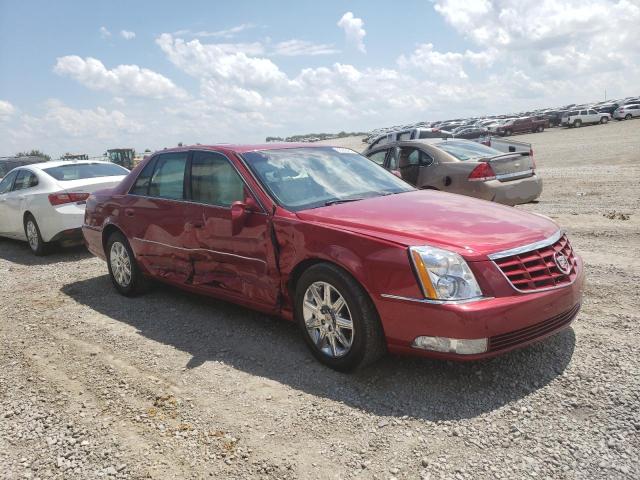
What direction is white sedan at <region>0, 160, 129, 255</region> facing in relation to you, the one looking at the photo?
facing away from the viewer and to the left of the viewer

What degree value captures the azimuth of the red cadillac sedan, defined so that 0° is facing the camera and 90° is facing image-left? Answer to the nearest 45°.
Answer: approximately 315°

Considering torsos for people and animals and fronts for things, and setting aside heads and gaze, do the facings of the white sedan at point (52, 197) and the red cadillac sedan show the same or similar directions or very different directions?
very different directions

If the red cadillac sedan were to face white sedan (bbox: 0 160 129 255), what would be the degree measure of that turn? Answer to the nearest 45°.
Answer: approximately 180°
